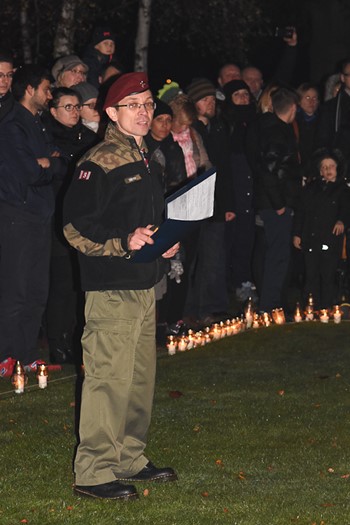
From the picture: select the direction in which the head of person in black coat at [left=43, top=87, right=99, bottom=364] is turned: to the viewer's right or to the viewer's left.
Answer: to the viewer's right

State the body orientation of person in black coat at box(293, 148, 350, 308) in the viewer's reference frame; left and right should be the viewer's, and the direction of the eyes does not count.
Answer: facing the viewer

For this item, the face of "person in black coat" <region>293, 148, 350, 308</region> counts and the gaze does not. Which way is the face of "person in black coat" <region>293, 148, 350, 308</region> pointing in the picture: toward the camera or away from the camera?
toward the camera

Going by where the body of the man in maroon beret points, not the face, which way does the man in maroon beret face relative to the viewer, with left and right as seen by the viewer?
facing the viewer and to the right of the viewer

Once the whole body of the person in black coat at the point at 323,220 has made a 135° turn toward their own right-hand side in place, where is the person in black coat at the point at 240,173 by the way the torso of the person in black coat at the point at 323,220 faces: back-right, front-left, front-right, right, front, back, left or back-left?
front

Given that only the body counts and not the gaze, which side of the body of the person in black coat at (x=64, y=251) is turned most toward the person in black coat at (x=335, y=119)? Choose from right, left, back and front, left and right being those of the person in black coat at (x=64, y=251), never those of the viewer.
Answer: left

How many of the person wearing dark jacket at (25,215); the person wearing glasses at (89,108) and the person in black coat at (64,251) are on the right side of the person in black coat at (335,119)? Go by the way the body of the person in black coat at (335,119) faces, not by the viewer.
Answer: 3

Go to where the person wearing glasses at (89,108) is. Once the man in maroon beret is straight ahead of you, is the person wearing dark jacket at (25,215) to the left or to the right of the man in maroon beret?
right

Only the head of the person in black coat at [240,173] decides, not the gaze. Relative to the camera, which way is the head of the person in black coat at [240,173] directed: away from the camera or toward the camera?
toward the camera

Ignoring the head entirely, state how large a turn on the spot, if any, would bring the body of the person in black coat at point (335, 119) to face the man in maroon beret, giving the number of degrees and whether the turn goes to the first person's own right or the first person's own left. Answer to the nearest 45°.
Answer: approximately 45° to the first person's own right
